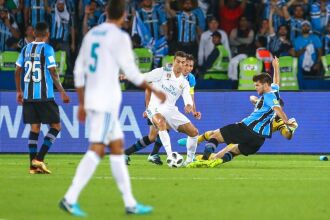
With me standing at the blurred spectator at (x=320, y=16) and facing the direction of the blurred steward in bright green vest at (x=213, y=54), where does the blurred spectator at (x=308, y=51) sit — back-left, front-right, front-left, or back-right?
front-left

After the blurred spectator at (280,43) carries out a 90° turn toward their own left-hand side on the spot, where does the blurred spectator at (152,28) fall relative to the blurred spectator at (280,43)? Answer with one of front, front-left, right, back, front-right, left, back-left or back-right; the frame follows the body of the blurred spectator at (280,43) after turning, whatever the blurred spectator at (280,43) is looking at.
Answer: back

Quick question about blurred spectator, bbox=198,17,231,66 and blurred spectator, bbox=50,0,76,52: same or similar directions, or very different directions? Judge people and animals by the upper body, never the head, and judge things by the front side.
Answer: same or similar directions

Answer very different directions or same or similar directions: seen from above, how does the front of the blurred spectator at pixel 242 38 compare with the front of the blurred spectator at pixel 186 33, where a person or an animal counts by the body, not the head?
same or similar directions

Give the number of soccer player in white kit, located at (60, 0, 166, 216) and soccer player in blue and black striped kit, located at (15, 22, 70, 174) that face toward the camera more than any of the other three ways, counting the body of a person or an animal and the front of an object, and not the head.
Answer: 0

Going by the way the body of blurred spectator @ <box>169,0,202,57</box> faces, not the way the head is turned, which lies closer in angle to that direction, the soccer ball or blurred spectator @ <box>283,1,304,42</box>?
the soccer ball

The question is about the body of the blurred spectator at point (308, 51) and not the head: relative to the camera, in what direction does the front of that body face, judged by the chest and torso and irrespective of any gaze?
toward the camera

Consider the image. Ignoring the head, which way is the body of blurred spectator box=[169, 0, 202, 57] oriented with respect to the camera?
toward the camera

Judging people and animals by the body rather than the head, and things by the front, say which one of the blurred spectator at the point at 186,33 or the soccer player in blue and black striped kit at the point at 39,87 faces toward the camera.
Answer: the blurred spectator

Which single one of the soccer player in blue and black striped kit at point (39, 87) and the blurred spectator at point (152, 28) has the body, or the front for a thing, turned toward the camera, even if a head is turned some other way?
the blurred spectator

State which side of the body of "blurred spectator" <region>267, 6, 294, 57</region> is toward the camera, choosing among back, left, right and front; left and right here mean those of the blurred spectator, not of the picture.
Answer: front

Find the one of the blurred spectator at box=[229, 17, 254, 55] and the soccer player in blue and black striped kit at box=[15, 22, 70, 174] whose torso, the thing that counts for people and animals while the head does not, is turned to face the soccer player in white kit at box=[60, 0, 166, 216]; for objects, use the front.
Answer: the blurred spectator

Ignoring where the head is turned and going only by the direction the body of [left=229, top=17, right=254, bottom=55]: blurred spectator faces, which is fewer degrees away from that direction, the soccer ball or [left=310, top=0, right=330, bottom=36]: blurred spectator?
the soccer ball

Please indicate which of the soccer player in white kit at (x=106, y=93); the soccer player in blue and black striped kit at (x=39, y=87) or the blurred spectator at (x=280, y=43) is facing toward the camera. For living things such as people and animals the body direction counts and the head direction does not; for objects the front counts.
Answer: the blurred spectator

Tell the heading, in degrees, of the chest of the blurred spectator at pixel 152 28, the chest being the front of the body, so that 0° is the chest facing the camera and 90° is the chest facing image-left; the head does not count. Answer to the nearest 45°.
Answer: approximately 0°

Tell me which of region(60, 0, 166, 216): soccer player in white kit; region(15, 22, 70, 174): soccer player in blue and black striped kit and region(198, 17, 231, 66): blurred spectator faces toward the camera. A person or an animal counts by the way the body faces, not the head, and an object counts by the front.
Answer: the blurred spectator

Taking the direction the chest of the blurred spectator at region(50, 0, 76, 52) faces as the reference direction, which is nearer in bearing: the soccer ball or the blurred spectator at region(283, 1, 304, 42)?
the soccer ball

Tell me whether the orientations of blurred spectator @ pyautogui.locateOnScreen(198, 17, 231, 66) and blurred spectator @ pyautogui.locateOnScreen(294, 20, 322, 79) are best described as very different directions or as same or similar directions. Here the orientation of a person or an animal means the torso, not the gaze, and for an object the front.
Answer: same or similar directions
